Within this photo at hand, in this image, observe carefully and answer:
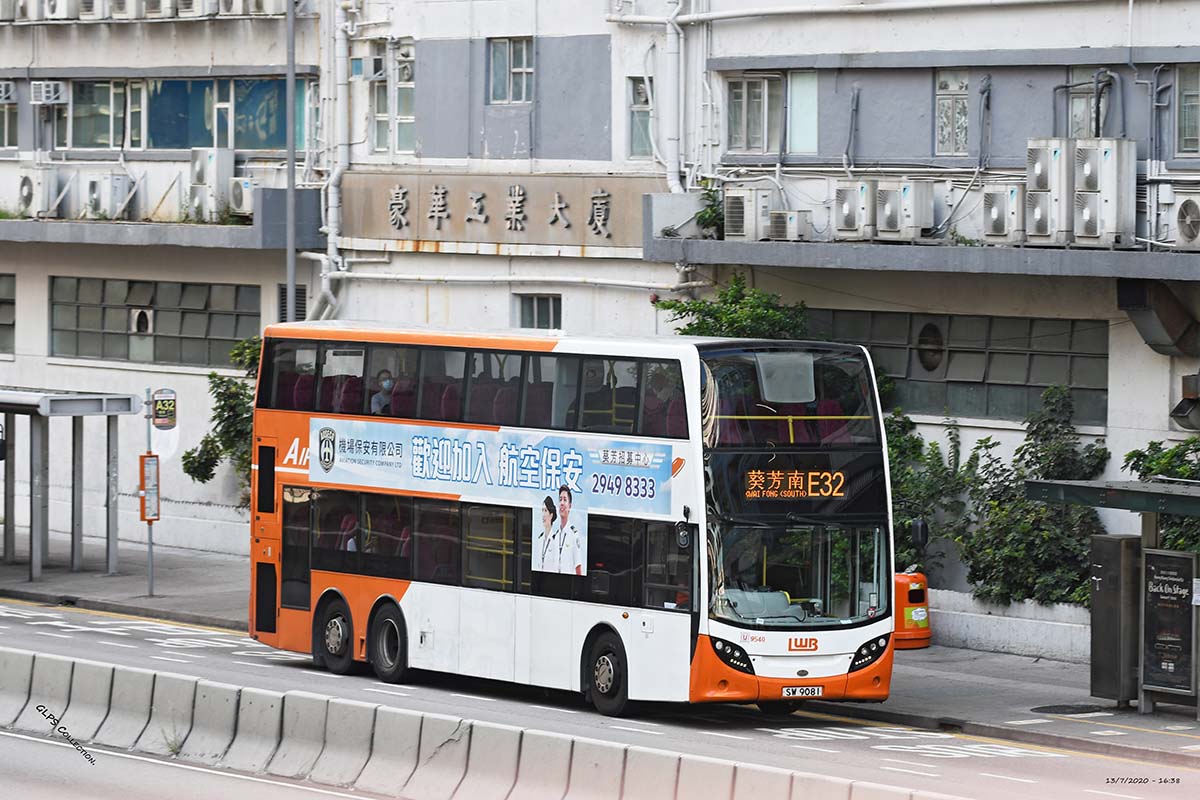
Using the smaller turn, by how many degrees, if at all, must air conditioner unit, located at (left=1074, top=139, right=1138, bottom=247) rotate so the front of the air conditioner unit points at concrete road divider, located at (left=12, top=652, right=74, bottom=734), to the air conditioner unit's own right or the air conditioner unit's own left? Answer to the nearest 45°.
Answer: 0° — it already faces it

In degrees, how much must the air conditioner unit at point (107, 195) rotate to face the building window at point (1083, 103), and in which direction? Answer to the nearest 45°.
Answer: approximately 90° to its left

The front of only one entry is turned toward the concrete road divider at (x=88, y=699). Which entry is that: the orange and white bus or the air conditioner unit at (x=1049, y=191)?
the air conditioner unit

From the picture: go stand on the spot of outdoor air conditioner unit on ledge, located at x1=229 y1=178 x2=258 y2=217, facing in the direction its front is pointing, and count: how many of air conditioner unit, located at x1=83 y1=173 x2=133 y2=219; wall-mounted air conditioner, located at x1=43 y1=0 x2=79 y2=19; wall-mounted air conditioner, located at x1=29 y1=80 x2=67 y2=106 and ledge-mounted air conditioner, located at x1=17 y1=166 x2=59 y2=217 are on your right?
4

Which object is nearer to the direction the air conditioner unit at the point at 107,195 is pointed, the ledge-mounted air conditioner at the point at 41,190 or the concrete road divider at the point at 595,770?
the concrete road divider

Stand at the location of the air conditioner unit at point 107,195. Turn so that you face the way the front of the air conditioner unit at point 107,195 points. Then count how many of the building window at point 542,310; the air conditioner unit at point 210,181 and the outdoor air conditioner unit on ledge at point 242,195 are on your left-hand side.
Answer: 3

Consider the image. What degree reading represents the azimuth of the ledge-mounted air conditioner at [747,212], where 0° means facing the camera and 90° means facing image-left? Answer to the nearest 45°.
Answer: approximately 45°

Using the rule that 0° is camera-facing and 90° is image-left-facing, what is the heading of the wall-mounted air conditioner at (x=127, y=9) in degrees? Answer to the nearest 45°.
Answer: approximately 45°

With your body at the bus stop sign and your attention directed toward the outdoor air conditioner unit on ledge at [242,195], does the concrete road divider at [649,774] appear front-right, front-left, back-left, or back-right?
back-right

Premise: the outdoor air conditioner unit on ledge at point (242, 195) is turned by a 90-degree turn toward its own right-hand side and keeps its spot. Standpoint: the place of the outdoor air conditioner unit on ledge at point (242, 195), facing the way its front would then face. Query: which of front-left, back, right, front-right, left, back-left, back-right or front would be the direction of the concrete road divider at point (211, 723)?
back-left
